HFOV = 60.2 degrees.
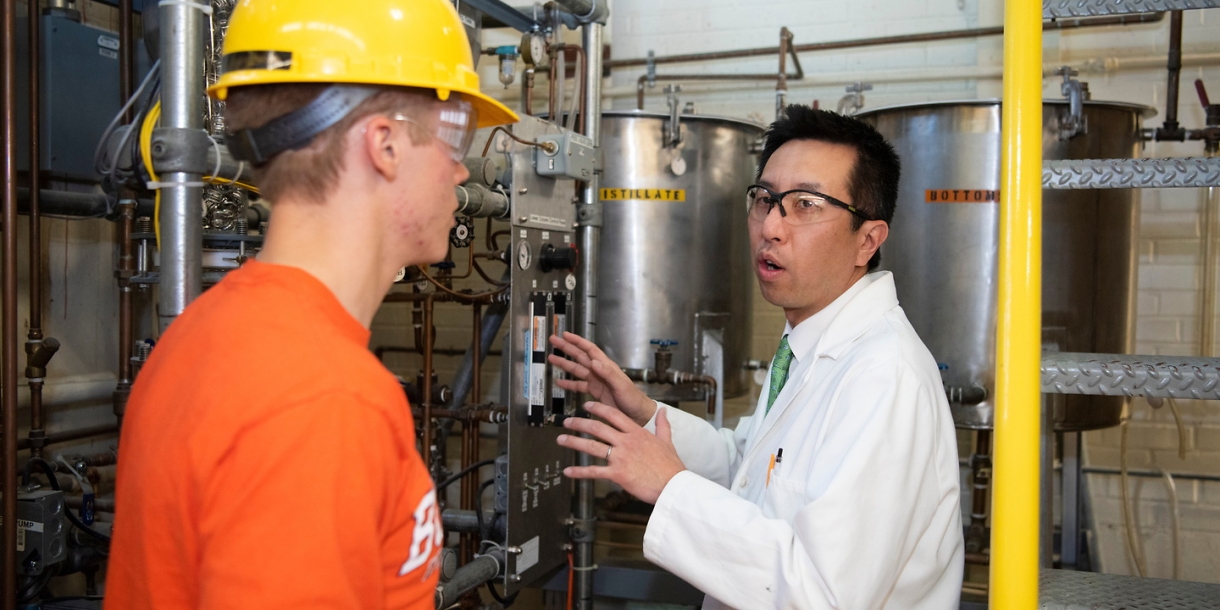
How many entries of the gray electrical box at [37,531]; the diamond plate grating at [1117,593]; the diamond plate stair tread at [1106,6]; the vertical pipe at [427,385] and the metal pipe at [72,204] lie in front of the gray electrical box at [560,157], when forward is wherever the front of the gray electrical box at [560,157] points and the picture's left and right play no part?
2

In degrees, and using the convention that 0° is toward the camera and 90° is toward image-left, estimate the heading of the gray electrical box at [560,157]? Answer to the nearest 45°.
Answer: approximately 315°

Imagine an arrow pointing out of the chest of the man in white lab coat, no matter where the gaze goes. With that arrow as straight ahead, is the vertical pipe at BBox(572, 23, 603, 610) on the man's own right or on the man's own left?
on the man's own right

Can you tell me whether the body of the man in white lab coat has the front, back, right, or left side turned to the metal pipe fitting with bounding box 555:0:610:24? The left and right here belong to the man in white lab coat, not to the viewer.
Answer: right

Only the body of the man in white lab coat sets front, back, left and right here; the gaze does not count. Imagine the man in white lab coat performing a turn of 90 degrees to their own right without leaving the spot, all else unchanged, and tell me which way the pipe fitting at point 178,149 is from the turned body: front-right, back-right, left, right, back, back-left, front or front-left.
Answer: front-left

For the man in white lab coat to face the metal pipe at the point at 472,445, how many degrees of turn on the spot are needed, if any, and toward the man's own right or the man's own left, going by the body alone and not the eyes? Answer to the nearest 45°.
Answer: approximately 90° to the man's own right

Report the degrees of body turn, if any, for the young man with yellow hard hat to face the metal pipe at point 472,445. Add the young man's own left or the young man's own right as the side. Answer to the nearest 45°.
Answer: approximately 45° to the young man's own left

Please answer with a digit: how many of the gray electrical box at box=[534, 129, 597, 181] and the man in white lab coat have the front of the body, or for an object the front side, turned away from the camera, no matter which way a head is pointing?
0

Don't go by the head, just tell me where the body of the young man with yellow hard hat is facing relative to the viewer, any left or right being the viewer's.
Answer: facing away from the viewer and to the right of the viewer

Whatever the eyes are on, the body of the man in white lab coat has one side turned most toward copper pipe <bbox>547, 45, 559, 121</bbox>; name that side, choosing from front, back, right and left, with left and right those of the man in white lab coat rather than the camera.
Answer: right

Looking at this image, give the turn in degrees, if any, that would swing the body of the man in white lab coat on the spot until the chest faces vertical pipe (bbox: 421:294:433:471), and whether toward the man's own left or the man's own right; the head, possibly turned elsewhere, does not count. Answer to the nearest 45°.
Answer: approximately 90° to the man's own right

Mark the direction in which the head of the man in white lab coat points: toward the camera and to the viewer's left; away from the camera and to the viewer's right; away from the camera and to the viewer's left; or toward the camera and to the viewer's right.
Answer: toward the camera and to the viewer's left

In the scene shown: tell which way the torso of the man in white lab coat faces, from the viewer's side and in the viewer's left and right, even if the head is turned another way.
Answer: facing the viewer and to the left of the viewer
